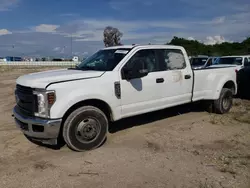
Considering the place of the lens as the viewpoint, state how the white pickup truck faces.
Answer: facing the viewer and to the left of the viewer
